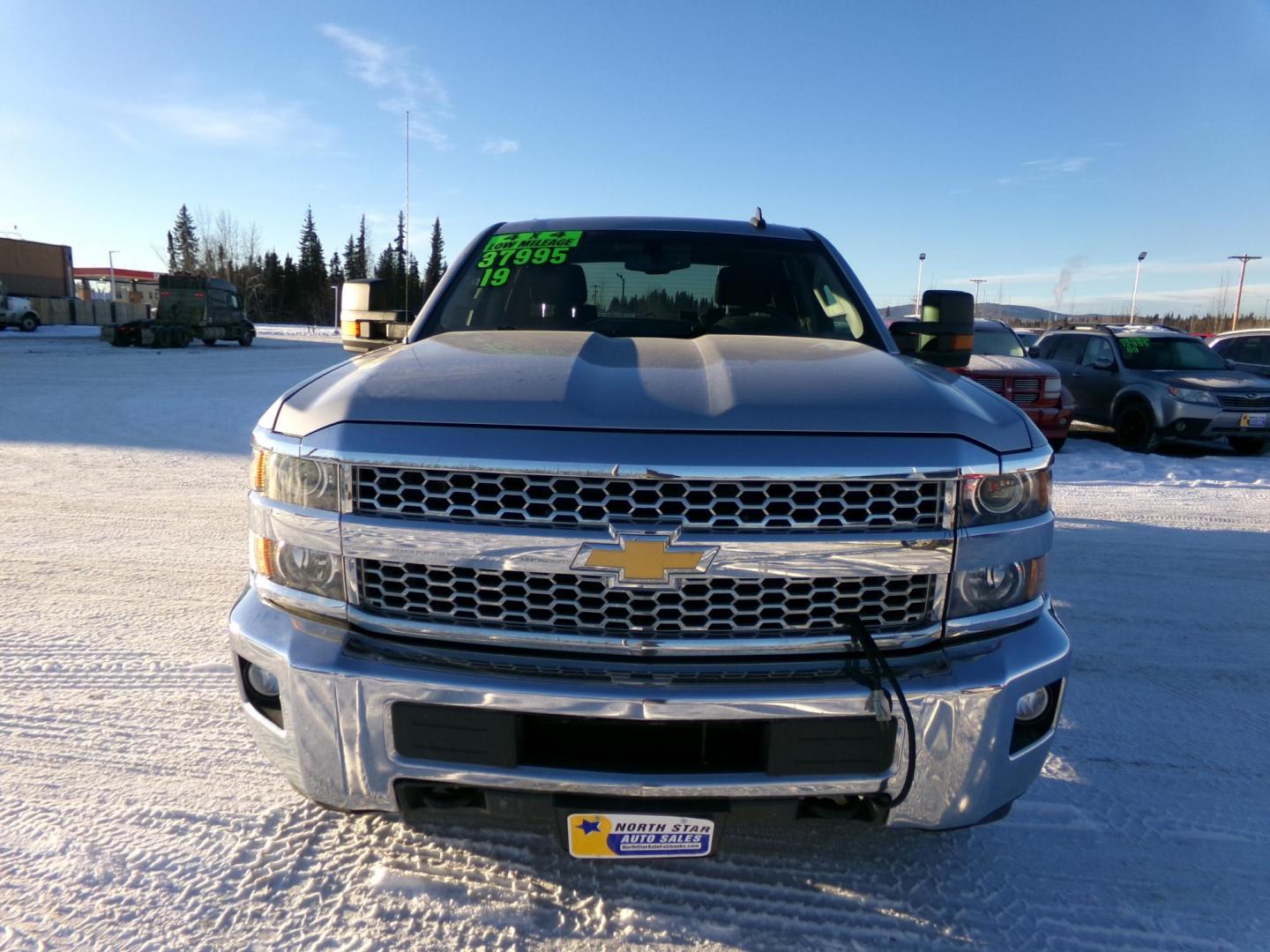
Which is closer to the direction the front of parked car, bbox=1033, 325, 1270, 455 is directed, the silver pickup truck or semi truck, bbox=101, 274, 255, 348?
the silver pickup truck

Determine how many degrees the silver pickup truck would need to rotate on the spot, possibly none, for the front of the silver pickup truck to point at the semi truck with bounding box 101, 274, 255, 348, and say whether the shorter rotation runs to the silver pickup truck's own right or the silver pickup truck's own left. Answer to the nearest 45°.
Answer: approximately 135° to the silver pickup truck's own right

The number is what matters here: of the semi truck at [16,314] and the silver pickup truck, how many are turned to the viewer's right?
1

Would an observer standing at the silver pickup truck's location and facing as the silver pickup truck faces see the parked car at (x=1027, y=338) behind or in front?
behind

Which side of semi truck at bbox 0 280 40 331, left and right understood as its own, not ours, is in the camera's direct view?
right

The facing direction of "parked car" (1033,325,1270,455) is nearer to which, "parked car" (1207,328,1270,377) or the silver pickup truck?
the silver pickup truck
